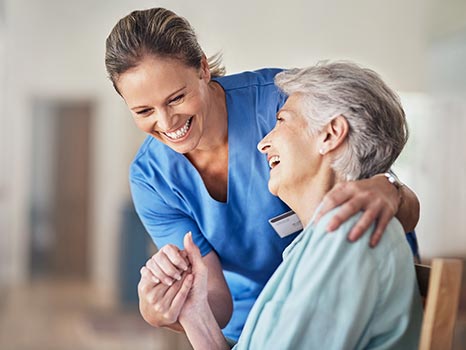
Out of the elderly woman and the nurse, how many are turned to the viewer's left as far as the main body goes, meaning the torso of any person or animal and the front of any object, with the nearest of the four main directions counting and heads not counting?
1

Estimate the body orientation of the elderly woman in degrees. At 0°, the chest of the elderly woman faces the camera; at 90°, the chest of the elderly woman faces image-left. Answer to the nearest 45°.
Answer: approximately 90°

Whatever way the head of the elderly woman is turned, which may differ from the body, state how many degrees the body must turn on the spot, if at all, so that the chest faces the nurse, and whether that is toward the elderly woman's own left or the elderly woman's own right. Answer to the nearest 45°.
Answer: approximately 45° to the elderly woman's own right

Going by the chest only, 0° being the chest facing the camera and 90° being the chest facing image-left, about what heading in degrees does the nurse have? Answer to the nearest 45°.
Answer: approximately 0°

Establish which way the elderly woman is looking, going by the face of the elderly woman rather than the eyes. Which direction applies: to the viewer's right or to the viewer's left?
to the viewer's left

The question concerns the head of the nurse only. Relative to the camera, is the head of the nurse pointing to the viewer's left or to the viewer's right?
to the viewer's right

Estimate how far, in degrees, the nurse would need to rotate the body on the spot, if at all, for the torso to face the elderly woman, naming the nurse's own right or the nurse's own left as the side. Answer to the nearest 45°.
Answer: approximately 45° to the nurse's own left
